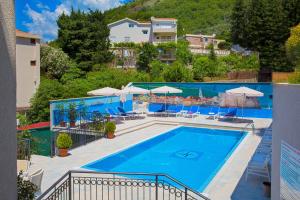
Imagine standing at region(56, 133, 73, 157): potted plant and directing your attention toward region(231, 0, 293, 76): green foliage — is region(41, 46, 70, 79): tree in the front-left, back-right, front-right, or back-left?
front-left

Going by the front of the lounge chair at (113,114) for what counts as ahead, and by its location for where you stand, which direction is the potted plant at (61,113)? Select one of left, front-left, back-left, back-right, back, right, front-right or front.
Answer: back-right

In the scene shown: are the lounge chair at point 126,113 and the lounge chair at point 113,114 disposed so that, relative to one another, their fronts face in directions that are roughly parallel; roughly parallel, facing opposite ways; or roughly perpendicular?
roughly parallel

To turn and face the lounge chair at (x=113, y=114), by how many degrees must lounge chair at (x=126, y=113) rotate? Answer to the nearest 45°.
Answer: approximately 135° to its right

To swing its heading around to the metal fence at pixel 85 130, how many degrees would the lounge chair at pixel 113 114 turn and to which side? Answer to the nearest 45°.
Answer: approximately 90° to its right

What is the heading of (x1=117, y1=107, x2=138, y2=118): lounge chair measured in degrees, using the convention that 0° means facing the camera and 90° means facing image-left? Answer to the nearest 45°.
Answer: approximately 270°

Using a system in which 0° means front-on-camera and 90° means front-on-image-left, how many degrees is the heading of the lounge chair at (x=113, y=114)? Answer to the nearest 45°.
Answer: approximately 270°

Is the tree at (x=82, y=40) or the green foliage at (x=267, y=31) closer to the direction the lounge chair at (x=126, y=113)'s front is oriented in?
the green foliage
